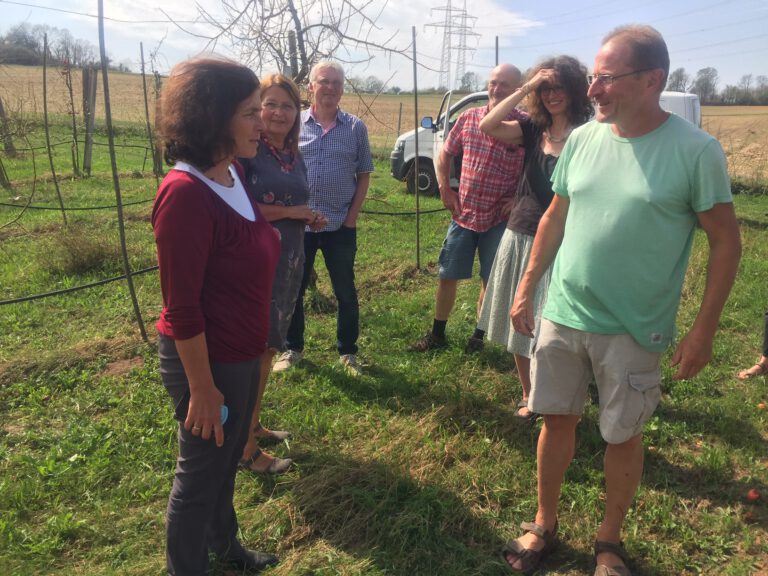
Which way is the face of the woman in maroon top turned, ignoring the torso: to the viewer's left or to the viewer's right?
to the viewer's right

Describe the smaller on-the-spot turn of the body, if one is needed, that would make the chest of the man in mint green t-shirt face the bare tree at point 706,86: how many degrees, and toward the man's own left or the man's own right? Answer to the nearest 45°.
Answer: approximately 135° to the man's own right

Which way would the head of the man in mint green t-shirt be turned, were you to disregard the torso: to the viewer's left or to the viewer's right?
to the viewer's left

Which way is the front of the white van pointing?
to the viewer's left

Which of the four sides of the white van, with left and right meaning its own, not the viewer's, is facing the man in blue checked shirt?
left

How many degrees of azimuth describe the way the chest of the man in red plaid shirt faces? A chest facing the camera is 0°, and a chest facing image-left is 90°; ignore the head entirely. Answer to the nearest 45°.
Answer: approximately 45°

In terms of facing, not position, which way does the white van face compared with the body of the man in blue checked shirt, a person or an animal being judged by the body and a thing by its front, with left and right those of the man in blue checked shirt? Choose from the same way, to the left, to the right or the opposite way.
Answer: to the right

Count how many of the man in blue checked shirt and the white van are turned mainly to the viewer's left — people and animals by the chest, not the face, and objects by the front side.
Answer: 1
